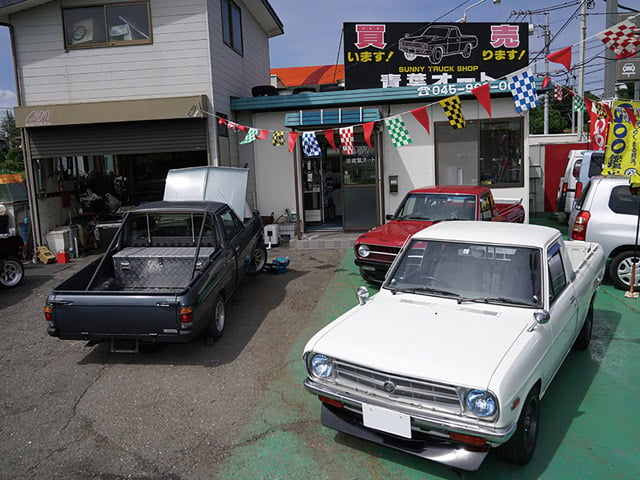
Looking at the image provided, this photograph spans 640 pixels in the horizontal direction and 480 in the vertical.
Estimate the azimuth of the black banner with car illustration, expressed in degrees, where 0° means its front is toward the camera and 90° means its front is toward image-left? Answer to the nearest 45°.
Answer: approximately 0°

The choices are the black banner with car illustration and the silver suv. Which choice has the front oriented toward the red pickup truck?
the black banner with car illustration

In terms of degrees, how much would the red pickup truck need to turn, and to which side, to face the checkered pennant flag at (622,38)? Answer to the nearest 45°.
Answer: approximately 135° to its left

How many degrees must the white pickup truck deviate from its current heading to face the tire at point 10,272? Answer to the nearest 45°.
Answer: approximately 90° to its right

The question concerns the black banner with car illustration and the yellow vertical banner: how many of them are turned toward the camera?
2

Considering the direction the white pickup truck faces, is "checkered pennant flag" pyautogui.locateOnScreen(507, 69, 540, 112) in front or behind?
behind

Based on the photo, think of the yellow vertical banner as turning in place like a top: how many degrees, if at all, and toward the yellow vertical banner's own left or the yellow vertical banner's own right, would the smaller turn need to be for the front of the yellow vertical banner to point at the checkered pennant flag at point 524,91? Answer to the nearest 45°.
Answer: approximately 135° to the yellow vertical banner's own right

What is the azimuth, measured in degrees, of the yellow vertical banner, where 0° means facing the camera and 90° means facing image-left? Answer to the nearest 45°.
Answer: approximately 0°

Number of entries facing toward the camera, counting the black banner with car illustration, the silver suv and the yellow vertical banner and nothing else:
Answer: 2

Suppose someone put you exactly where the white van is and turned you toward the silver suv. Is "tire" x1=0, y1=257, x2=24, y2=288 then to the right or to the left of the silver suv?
right
